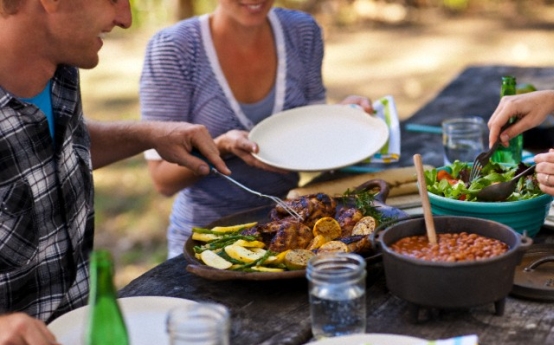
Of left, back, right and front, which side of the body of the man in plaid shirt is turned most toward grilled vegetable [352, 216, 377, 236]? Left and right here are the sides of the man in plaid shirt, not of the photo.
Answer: front

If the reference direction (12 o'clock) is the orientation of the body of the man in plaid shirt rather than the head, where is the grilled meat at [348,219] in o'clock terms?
The grilled meat is roughly at 11 o'clock from the man in plaid shirt.

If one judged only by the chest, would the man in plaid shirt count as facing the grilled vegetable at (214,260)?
yes

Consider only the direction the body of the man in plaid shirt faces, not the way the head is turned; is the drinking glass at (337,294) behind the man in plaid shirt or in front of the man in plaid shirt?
in front

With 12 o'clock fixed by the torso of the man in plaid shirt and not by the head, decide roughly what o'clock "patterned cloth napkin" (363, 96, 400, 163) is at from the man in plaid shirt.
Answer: The patterned cloth napkin is roughly at 10 o'clock from the man in plaid shirt.

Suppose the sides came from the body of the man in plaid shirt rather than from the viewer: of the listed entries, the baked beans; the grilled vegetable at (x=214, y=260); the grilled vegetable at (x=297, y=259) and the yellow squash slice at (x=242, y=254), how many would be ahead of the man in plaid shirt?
4

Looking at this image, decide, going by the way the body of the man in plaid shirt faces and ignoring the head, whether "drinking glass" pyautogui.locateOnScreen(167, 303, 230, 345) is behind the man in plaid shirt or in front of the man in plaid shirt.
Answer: in front

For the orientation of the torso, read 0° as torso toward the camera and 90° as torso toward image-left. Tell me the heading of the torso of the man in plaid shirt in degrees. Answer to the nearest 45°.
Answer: approximately 315°

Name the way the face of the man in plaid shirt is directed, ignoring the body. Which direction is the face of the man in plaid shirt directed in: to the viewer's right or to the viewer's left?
to the viewer's right

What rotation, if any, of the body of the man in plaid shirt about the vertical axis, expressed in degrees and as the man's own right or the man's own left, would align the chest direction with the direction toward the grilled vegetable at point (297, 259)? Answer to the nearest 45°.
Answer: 0° — they already face it

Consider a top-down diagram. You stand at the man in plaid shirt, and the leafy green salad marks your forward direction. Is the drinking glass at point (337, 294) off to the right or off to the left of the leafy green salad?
right

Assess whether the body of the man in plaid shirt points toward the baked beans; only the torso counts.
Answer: yes

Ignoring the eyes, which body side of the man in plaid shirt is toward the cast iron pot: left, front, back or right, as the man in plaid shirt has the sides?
front

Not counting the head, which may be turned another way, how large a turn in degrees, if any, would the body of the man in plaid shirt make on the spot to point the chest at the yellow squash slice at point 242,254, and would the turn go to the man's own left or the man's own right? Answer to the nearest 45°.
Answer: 0° — they already face it
